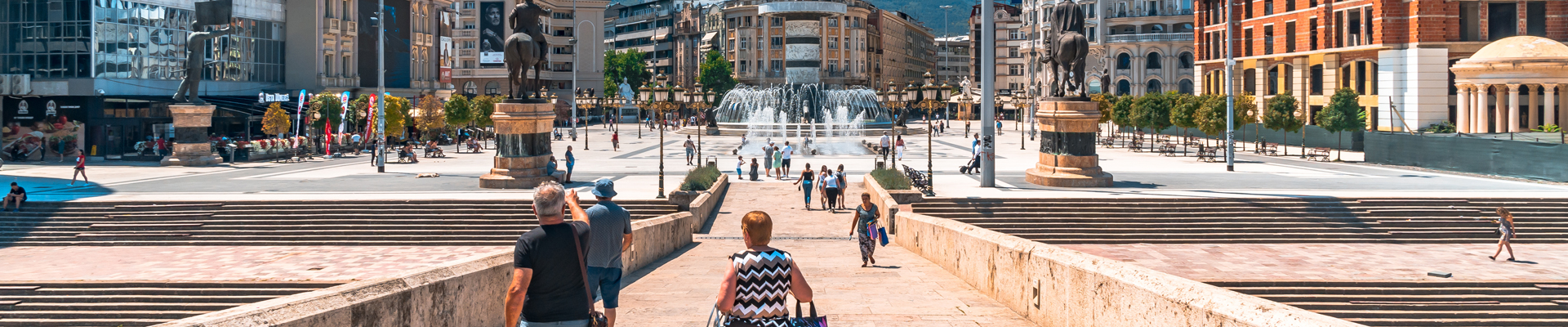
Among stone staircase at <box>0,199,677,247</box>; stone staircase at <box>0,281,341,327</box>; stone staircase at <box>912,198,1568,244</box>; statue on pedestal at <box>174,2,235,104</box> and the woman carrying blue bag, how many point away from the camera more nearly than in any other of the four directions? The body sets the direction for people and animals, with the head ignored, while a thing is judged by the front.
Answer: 0

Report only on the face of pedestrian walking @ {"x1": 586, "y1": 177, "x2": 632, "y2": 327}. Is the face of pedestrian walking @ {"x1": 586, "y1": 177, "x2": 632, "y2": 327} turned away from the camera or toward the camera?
away from the camera

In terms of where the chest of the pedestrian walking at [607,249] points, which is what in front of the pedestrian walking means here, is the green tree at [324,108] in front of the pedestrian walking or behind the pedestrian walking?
in front

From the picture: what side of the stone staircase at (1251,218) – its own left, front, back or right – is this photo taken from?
front

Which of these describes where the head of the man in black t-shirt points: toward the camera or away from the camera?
away from the camera

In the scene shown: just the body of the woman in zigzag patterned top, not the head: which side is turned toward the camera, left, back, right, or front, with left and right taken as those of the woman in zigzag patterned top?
back

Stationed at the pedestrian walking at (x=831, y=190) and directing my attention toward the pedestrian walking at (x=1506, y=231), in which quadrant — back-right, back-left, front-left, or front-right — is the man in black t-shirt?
front-right

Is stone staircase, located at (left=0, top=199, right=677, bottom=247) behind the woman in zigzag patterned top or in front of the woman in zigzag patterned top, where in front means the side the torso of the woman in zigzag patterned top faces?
in front

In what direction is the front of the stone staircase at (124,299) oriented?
toward the camera

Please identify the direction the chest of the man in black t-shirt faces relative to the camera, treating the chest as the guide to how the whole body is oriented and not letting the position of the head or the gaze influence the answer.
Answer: away from the camera

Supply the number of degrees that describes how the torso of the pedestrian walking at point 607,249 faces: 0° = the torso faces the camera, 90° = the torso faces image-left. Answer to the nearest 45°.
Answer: approximately 180°

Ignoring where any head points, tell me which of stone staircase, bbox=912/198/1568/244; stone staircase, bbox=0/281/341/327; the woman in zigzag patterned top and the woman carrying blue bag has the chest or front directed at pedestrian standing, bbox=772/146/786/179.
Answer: the woman in zigzag patterned top
